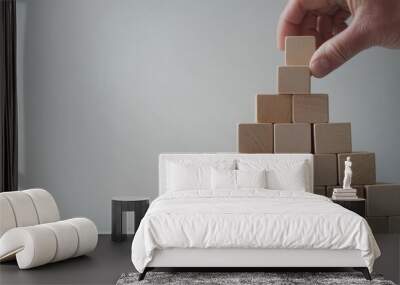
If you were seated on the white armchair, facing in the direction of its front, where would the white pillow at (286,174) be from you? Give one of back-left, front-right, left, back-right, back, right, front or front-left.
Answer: front-left

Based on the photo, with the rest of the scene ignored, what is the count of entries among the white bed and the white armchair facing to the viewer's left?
0

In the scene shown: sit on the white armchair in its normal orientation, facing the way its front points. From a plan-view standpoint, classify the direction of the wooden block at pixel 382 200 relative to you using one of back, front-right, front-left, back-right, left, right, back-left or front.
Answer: front-left

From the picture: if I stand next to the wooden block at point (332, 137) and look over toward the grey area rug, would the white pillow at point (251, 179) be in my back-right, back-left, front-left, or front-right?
front-right

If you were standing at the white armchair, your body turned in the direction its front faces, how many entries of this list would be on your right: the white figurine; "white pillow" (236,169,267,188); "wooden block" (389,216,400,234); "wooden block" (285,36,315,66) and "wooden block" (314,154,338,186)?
0

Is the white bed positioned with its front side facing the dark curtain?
no

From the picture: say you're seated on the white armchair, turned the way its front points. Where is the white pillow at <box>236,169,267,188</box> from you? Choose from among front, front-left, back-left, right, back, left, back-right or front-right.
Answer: front-left

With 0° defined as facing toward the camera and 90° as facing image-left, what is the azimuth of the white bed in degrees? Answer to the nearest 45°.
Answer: approximately 0°

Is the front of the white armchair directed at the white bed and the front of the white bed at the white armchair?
no

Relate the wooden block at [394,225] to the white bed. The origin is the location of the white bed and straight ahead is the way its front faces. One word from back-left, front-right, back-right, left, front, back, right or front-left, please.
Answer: back-left

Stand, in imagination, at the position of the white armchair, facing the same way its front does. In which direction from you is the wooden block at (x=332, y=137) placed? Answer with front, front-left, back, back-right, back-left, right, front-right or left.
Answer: front-left

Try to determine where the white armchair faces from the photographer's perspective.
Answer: facing the viewer and to the right of the viewer

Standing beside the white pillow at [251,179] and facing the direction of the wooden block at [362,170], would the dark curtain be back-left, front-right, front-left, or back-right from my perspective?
back-left

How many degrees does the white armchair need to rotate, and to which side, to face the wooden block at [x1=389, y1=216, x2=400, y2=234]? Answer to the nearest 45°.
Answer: approximately 45° to its left

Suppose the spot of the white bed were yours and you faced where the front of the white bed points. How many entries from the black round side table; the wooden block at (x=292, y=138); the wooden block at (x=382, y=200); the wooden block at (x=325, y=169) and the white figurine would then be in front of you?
0
